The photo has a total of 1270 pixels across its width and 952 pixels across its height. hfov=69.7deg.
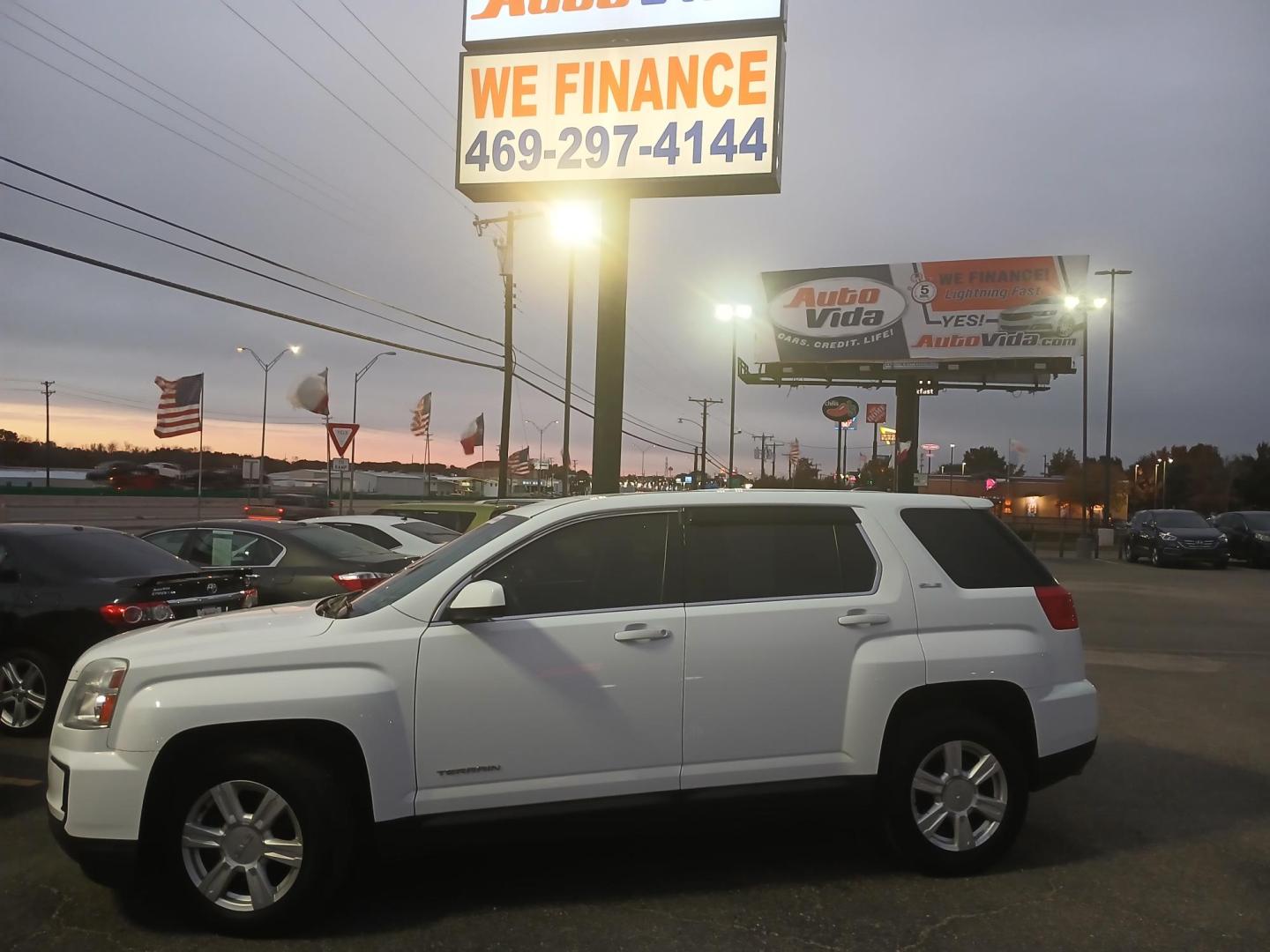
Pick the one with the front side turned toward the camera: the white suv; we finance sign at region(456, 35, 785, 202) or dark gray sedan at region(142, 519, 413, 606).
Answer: the we finance sign

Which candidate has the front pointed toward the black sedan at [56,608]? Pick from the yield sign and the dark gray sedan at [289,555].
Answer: the yield sign

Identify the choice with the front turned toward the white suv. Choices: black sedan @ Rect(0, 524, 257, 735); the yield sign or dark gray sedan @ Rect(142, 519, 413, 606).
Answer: the yield sign

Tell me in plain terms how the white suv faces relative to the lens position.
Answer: facing to the left of the viewer

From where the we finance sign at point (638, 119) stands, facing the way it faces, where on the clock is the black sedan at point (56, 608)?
The black sedan is roughly at 1 o'clock from the we finance sign.

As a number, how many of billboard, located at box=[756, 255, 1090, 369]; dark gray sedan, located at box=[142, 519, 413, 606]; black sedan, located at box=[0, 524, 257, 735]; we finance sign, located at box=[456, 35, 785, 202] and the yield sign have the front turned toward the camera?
3

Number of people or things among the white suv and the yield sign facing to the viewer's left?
1

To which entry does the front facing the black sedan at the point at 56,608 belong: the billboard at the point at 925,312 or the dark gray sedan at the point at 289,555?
the billboard

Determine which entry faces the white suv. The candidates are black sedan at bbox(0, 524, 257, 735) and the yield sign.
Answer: the yield sign

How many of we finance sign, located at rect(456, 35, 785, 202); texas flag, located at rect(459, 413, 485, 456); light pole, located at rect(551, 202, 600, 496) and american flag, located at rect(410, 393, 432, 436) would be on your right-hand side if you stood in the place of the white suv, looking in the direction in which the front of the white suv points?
4

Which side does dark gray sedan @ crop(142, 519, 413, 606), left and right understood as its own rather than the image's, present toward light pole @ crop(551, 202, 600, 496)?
right

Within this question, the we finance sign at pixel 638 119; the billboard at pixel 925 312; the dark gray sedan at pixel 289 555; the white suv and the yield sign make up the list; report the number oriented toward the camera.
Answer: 3

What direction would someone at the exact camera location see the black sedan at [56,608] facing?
facing away from the viewer and to the left of the viewer

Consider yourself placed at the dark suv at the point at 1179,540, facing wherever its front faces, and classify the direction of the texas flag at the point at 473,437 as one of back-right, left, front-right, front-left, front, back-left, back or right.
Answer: back-right

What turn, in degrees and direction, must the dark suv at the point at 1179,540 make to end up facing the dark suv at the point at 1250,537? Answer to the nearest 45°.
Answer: approximately 90° to its left

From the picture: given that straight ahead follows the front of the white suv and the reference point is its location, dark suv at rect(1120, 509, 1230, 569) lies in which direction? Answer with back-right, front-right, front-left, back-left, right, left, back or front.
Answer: back-right

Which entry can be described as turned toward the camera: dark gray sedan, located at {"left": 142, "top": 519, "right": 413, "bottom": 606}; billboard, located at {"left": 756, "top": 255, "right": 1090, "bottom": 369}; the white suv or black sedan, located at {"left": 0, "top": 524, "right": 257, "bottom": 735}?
the billboard

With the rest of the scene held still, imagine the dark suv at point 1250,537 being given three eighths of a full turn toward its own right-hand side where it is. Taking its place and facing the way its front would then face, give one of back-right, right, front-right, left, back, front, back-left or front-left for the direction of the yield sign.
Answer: front-left
